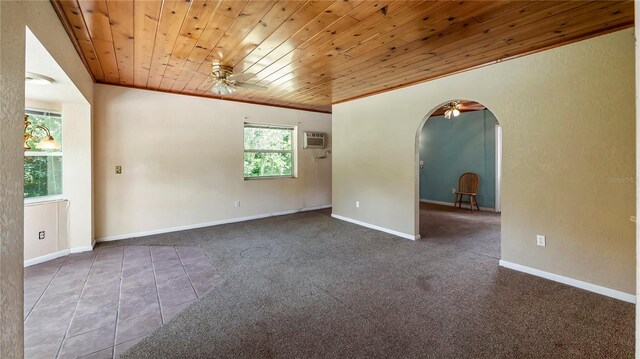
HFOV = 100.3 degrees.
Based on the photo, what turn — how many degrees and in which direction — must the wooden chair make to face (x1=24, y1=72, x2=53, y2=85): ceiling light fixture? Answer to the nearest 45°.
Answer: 0° — it already faces it

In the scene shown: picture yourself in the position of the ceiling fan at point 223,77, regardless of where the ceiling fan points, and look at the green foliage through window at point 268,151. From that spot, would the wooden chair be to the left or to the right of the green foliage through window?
right

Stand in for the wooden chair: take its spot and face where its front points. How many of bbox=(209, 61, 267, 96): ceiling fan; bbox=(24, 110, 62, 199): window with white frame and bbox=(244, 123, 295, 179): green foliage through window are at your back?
0

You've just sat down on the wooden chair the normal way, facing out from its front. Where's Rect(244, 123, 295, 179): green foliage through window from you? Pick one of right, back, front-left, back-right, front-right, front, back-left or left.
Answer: front

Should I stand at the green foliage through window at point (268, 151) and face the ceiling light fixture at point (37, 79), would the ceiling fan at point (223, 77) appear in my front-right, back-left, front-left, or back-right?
front-left

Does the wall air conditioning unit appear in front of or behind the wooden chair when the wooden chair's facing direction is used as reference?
in front

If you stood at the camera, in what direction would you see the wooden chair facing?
facing the viewer and to the left of the viewer

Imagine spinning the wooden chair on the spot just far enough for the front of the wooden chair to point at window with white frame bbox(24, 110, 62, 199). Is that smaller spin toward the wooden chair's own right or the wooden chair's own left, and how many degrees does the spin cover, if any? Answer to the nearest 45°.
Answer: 0° — it already faces it

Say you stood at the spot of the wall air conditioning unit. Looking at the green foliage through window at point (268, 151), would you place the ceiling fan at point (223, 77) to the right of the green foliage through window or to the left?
left

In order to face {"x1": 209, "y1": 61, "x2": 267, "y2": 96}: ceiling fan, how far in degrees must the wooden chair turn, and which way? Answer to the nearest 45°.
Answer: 0° — it already faces it
